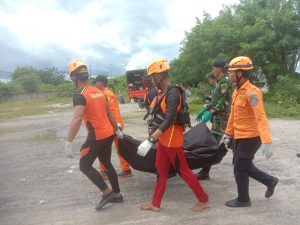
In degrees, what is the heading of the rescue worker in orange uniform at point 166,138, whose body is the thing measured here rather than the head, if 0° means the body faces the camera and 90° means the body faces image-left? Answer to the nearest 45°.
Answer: approximately 90°

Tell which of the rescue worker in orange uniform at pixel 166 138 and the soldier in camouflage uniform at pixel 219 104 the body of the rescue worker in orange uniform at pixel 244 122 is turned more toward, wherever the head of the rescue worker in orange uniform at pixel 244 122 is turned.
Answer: the rescue worker in orange uniform

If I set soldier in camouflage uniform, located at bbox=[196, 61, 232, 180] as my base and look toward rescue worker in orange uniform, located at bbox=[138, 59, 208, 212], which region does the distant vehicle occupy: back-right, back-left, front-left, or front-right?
back-right

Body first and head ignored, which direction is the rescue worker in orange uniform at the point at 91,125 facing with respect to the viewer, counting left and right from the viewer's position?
facing away from the viewer and to the left of the viewer

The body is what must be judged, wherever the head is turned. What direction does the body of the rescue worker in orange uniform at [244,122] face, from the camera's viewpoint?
to the viewer's left

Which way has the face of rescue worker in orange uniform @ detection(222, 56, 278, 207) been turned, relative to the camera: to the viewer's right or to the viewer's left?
to the viewer's left

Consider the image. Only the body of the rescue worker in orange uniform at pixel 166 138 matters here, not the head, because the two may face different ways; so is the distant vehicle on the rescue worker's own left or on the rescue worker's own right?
on the rescue worker's own right

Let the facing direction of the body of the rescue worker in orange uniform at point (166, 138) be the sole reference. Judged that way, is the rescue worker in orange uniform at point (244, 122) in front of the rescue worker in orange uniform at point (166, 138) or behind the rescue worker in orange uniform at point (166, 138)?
behind

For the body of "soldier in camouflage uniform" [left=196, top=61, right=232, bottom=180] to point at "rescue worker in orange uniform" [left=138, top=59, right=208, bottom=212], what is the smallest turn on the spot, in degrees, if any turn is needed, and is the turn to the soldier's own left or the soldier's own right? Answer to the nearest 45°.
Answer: approximately 45° to the soldier's own left

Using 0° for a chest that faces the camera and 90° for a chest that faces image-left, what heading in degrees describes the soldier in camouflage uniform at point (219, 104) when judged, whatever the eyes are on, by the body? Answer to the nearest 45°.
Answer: approximately 90°
